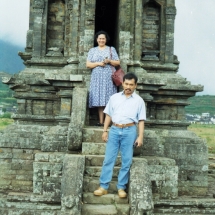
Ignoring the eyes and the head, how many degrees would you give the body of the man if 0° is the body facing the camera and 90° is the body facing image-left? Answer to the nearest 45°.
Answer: approximately 0°

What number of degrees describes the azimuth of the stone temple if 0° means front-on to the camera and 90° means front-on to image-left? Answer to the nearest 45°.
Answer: approximately 0°
